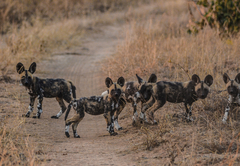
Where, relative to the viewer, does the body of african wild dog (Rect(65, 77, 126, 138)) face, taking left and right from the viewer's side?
facing to the right of the viewer

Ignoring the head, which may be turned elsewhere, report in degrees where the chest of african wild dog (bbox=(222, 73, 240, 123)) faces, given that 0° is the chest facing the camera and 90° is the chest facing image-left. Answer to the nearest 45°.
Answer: approximately 45°

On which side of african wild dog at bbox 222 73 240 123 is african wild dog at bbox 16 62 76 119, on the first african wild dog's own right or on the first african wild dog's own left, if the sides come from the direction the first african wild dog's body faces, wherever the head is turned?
on the first african wild dog's own right

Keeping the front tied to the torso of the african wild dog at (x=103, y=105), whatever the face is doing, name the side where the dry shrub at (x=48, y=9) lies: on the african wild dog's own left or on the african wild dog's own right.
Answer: on the african wild dog's own left

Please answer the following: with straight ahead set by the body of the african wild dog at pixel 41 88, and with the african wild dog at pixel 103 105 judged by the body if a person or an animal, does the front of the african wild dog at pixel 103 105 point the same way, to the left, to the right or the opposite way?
the opposite way

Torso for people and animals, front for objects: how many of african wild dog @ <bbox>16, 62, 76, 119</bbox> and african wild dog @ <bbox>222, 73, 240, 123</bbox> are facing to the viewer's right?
0

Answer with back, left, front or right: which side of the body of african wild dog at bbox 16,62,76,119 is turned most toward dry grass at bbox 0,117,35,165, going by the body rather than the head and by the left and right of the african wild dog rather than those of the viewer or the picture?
left

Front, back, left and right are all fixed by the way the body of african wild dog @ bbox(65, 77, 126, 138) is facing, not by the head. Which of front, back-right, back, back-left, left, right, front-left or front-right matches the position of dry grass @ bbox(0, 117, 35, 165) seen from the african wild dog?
back-right

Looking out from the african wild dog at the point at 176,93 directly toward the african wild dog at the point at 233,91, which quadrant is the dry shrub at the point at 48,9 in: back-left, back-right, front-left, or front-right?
back-left

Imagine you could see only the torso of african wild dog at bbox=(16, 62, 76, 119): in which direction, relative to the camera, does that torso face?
to the viewer's left

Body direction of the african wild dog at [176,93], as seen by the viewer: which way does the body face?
to the viewer's right

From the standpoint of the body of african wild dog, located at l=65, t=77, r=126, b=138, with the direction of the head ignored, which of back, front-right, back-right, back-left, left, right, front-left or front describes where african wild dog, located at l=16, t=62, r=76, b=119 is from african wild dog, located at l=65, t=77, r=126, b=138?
back-left

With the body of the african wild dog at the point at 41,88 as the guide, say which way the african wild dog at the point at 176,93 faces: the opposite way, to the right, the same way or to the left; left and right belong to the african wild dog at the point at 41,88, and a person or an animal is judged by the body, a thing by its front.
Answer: the opposite way
